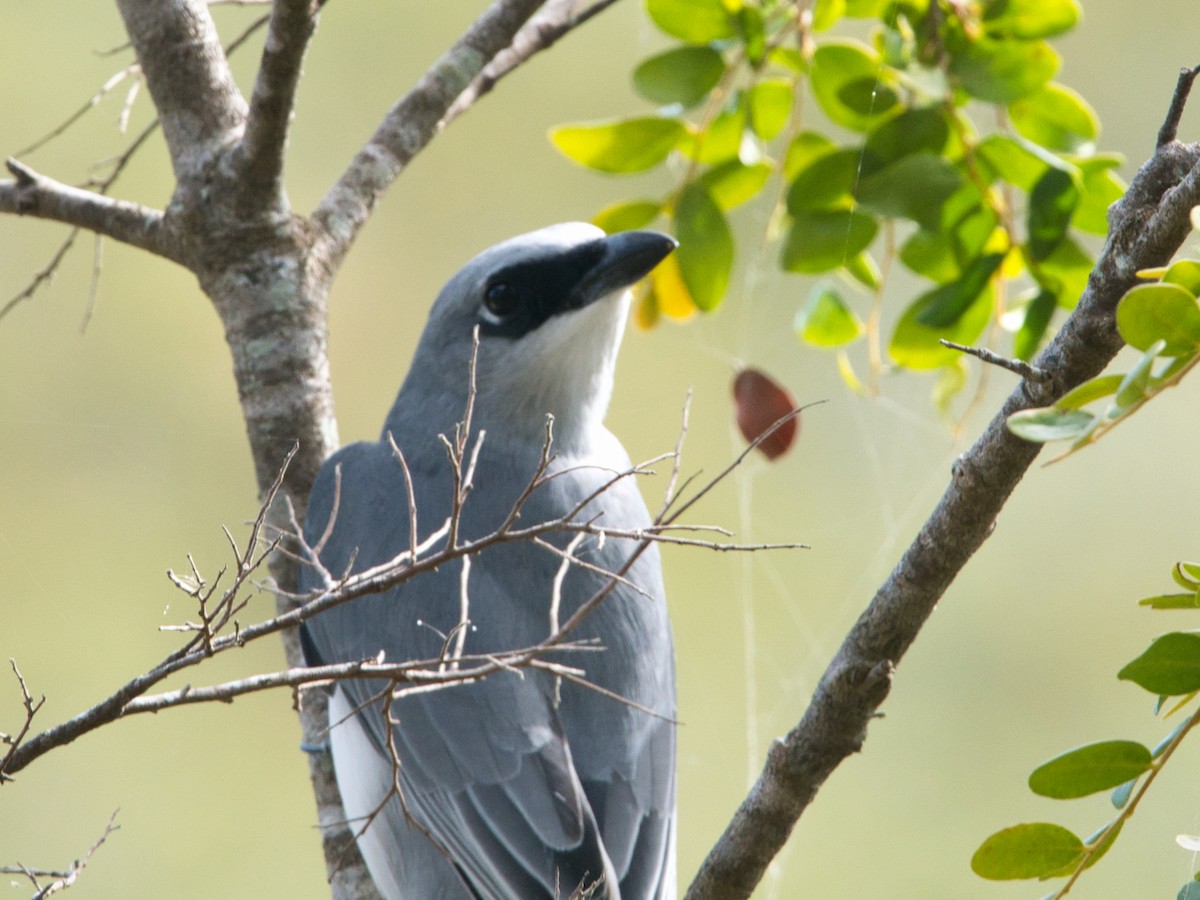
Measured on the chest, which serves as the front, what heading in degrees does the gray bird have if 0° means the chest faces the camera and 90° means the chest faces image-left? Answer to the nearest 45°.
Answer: approximately 180°

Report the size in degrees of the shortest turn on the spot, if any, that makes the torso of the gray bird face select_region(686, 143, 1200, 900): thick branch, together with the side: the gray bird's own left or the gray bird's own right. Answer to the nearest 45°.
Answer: approximately 135° to the gray bird's own right
